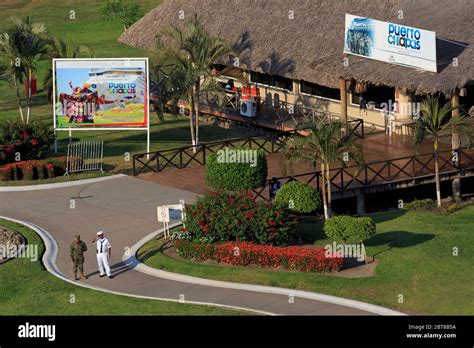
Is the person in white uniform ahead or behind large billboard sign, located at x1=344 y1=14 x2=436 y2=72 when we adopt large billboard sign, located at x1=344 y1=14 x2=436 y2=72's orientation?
ahead

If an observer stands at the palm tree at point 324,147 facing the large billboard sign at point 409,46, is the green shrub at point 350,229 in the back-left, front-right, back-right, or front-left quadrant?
back-right

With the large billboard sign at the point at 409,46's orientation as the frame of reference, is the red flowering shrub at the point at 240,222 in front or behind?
in front

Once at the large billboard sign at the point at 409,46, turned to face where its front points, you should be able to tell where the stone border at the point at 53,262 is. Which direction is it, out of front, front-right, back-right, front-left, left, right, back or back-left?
front

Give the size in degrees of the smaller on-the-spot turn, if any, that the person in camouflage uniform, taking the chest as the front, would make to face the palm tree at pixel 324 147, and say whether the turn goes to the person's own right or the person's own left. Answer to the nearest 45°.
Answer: approximately 90° to the person's own left

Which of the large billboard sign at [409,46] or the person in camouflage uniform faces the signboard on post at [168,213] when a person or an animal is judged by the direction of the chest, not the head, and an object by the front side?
the large billboard sign

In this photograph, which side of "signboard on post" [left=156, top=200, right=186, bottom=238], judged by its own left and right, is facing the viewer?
front

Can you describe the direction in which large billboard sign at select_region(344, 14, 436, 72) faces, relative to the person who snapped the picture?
facing the viewer and to the left of the viewer

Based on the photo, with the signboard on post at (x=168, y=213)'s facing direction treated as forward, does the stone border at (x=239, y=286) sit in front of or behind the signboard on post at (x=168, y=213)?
in front
